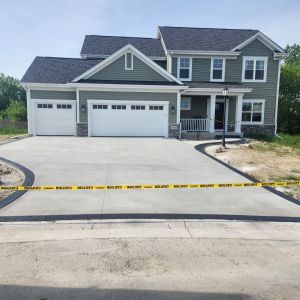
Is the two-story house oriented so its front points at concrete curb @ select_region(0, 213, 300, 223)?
yes

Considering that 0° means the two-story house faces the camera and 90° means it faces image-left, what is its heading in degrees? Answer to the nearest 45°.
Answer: approximately 0°
